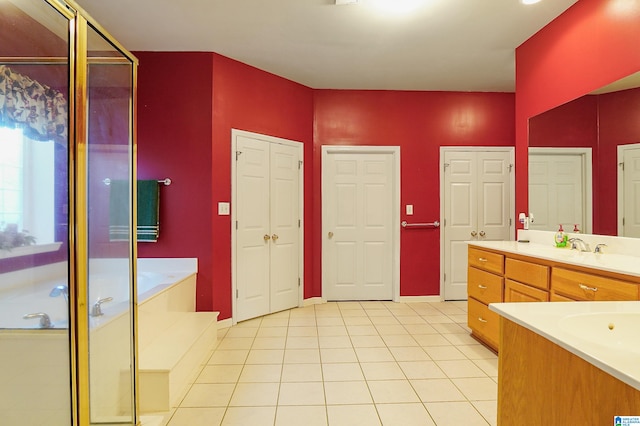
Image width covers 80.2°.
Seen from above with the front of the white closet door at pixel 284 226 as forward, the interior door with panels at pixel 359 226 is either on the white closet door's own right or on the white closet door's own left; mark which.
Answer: on the white closet door's own left

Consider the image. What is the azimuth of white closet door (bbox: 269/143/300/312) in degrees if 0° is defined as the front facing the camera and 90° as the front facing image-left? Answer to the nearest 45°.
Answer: approximately 315°

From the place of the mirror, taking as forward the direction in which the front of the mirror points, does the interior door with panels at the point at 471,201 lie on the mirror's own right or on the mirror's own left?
on the mirror's own right

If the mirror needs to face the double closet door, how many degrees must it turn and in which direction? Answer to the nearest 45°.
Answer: approximately 45° to its right
